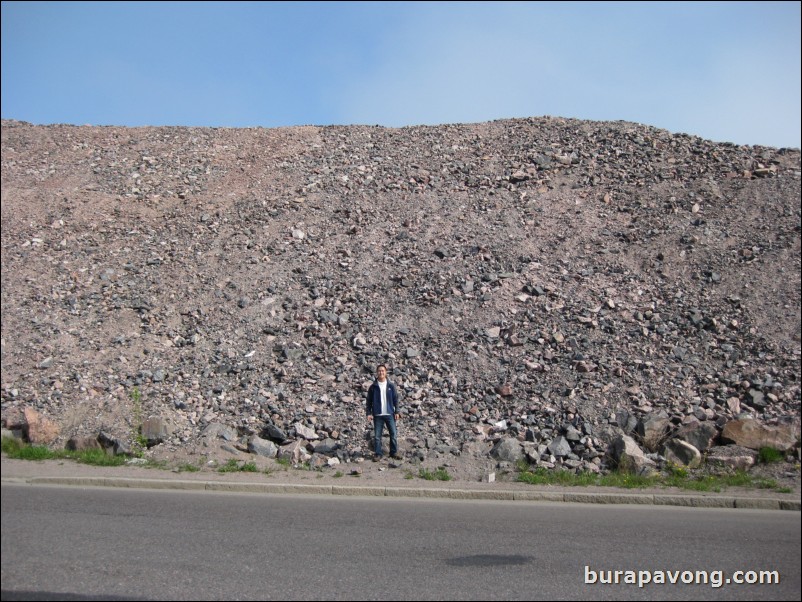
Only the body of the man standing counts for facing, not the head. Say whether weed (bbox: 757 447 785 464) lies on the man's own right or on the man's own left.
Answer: on the man's own left

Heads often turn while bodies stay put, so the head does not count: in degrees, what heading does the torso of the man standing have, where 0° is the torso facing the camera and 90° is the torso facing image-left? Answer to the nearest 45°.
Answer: approximately 0°

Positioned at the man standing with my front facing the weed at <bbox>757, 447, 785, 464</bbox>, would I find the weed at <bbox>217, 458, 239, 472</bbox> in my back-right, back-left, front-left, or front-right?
back-right

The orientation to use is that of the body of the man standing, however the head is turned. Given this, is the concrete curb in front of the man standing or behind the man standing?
in front

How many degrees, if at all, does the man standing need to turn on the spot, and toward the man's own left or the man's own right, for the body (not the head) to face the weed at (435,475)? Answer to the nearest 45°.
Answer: approximately 45° to the man's own left

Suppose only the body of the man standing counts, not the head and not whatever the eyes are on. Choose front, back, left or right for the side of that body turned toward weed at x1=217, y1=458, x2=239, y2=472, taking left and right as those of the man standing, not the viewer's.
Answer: right

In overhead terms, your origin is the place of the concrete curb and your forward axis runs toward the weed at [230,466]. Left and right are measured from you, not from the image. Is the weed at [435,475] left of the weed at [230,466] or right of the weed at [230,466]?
right
